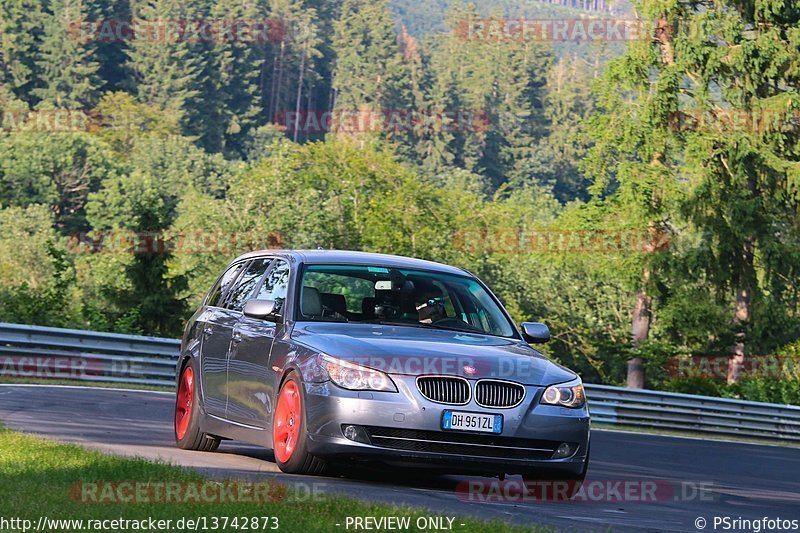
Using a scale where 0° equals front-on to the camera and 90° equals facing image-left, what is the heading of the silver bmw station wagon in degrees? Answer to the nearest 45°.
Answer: approximately 315°

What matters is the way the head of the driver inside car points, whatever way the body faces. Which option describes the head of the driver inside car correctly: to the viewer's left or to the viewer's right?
to the viewer's right

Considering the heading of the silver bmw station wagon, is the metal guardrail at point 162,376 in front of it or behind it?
behind
